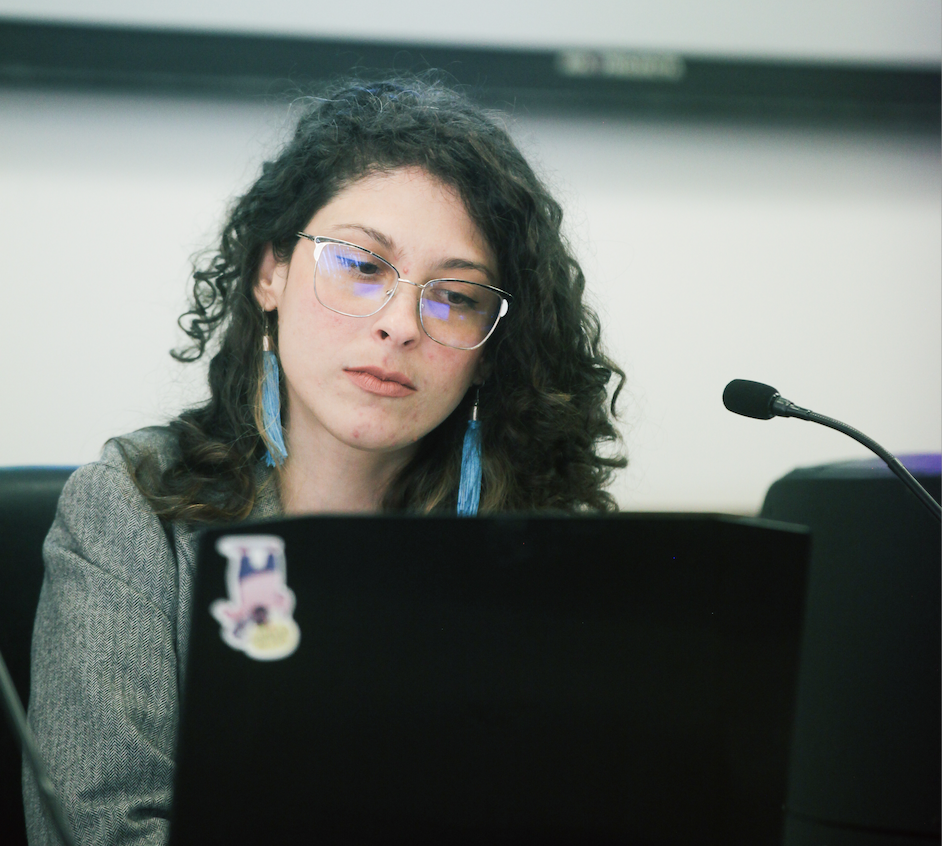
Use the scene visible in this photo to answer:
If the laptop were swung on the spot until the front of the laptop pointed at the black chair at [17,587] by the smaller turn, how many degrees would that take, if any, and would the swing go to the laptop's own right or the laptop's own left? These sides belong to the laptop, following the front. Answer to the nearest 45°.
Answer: approximately 45° to the laptop's own left

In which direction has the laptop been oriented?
away from the camera
